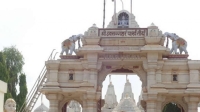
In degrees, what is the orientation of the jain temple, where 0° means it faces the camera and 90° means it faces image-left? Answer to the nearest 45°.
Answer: approximately 0°
